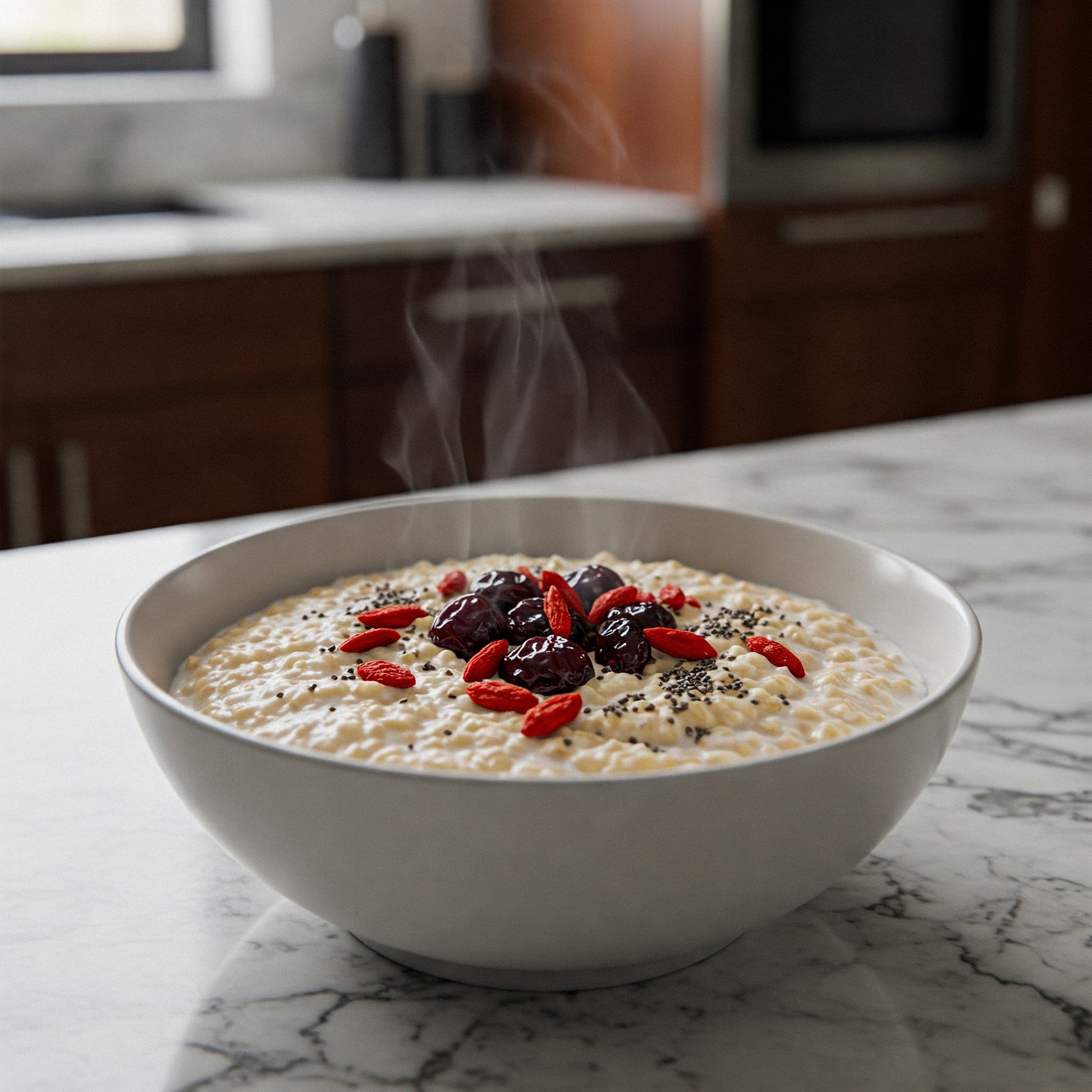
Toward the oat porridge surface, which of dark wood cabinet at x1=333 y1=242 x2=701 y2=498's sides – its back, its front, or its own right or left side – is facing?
front

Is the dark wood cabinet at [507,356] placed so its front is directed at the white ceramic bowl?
yes

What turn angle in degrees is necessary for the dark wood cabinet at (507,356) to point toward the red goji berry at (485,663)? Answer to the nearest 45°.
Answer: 0° — it already faces it

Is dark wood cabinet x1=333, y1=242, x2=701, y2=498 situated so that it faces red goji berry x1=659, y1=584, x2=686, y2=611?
yes

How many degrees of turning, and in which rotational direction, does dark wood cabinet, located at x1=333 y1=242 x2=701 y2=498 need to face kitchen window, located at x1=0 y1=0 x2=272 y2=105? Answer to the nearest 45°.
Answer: approximately 135° to its right

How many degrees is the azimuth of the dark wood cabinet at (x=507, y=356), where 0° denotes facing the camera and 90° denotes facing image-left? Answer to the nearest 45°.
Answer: approximately 0°

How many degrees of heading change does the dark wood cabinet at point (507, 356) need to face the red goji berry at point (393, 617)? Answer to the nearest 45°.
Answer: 0° — it already faces it

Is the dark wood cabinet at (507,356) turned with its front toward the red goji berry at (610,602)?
yes

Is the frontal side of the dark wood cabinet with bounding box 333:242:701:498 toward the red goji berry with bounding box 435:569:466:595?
yes

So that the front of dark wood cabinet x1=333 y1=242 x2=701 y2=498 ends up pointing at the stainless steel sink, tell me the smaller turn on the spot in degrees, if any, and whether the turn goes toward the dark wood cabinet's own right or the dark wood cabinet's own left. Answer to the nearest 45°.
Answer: approximately 135° to the dark wood cabinet's own right

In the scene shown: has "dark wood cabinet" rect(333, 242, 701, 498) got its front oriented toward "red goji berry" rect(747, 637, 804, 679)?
yes

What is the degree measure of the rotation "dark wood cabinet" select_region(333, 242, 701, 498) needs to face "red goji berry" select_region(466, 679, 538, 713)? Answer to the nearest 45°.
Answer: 0° — it already faces it

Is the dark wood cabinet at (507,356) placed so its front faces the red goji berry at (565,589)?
yes
